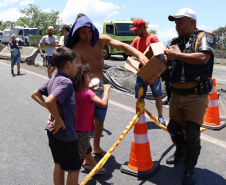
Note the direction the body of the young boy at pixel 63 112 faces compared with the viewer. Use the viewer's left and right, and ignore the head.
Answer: facing away from the viewer and to the right of the viewer

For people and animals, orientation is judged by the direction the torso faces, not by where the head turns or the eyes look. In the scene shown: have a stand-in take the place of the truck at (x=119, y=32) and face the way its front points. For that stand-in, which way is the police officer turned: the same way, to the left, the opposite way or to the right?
to the right

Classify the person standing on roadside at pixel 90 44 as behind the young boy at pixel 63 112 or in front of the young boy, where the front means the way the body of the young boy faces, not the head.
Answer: in front

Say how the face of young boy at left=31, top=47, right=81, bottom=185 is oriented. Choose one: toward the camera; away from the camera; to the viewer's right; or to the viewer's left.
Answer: to the viewer's right

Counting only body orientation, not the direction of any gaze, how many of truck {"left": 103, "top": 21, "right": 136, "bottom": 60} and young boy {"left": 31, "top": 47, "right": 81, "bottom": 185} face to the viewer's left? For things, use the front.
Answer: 0

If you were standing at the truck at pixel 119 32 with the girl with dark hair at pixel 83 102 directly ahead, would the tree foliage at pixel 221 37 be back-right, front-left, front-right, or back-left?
back-left

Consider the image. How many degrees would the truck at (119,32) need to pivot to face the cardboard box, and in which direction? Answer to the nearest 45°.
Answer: approximately 45° to its right

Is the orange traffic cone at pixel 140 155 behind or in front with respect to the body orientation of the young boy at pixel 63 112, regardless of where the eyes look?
in front

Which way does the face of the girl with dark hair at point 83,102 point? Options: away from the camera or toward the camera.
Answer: away from the camera

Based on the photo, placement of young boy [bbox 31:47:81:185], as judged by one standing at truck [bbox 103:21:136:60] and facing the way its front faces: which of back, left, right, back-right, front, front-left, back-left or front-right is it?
front-right

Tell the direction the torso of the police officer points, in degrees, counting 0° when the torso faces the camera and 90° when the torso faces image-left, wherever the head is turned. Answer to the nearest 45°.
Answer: approximately 45°

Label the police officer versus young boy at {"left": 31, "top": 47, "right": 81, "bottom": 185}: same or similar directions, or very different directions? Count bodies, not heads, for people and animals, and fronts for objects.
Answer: very different directions
